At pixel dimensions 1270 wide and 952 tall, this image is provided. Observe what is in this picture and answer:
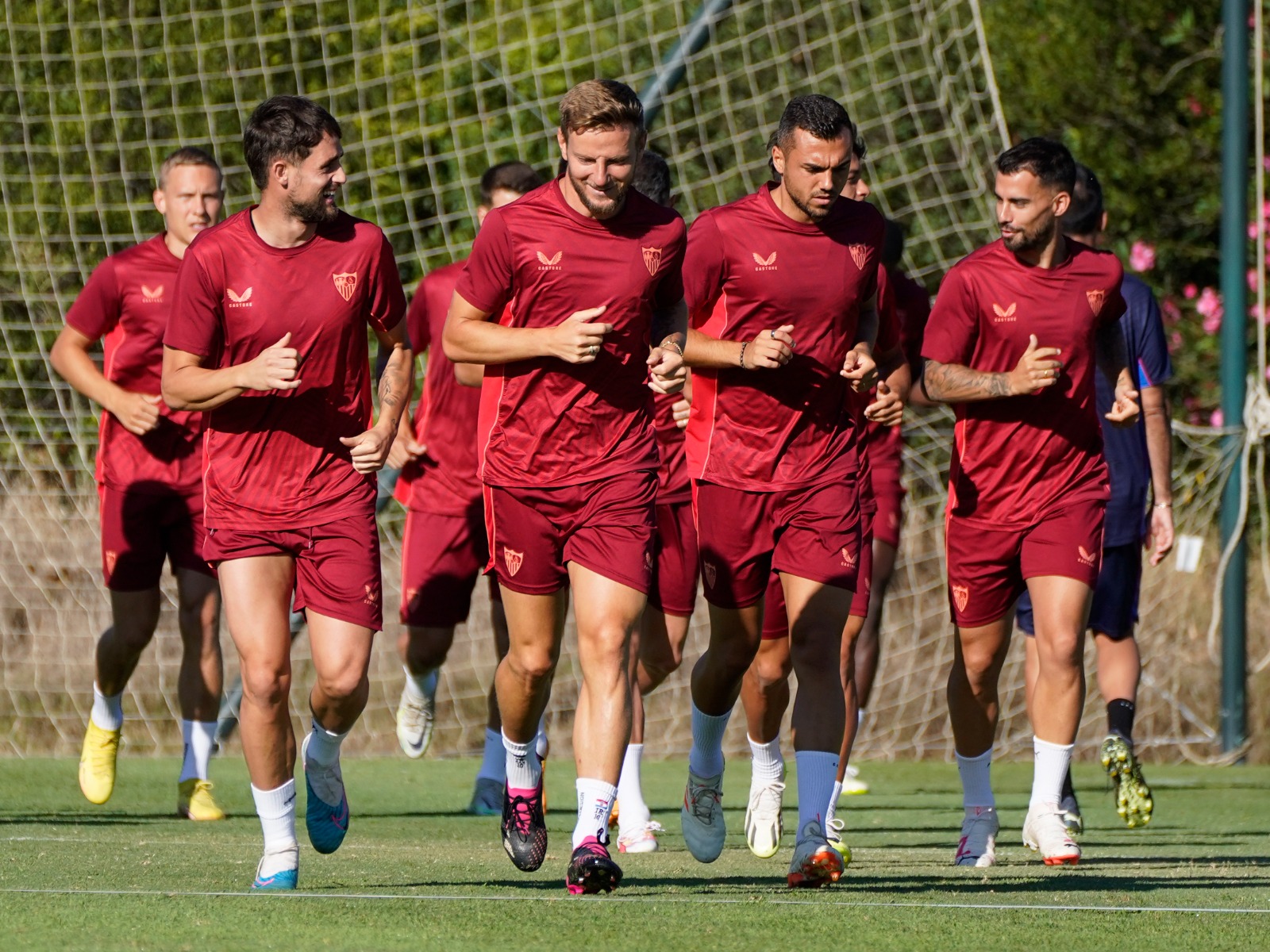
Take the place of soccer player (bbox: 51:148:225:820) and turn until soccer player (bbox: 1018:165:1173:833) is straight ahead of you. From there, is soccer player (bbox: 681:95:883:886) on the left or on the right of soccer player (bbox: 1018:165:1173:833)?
right

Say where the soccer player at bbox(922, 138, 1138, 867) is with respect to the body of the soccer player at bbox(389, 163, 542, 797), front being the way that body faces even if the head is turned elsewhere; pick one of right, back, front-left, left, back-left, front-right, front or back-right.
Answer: front-left

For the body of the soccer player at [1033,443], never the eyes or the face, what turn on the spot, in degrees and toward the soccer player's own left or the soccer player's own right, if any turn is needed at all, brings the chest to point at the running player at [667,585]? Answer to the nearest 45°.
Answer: approximately 90° to the soccer player's own right

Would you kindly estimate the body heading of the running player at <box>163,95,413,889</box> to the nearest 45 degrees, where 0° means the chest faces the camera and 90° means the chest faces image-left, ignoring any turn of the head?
approximately 0°

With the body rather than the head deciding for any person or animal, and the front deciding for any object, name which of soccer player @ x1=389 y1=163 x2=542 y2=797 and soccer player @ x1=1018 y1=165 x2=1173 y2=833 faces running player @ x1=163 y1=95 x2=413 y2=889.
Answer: soccer player @ x1=389 y1=163 x2=542 y2=797

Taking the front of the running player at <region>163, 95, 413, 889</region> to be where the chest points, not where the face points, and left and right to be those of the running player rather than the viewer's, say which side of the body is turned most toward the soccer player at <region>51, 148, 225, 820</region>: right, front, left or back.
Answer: back
